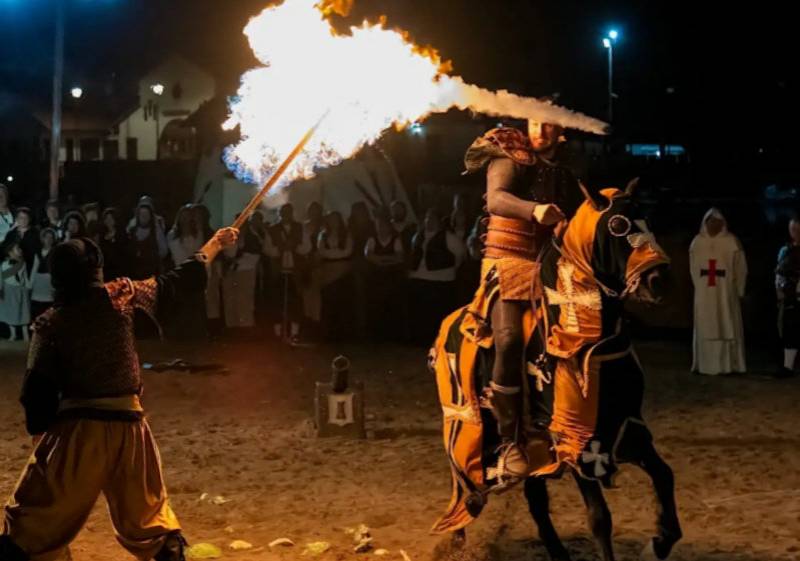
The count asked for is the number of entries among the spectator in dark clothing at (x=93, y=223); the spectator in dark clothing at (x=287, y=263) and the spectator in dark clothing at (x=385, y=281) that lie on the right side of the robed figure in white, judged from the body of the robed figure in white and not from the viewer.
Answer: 3

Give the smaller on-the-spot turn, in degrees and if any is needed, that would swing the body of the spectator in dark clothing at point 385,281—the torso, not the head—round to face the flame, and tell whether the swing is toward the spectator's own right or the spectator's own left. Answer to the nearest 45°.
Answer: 0° — they already face it

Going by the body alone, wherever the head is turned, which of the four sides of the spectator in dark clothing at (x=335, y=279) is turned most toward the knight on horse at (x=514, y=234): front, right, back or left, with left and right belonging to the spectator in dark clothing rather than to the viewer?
front

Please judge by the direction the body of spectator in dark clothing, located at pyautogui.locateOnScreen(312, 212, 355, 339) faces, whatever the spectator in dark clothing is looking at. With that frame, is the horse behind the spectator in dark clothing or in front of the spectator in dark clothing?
in front

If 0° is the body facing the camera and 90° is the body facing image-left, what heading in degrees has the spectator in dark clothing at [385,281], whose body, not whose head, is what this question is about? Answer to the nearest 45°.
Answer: approximately 0°

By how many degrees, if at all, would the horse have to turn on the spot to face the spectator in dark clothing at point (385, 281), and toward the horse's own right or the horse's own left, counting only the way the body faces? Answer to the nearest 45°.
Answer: approximately 135° to the horse's own left

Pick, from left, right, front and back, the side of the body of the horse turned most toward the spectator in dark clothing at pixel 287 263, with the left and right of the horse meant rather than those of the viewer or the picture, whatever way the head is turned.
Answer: back
